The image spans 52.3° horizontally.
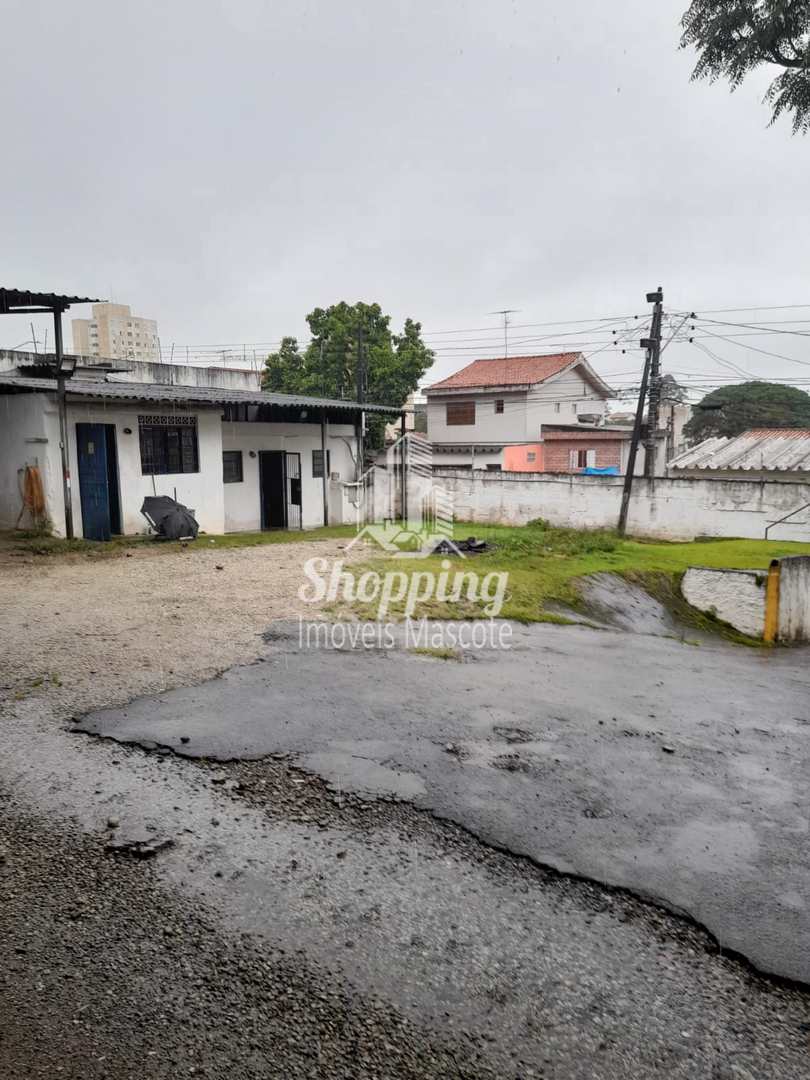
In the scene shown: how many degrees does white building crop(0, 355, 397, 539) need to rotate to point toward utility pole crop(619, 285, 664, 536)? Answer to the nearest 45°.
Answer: approximately 45° to its left

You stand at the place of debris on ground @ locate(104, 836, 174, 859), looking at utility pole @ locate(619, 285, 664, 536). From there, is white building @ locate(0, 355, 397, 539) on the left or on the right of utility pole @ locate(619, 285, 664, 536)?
left

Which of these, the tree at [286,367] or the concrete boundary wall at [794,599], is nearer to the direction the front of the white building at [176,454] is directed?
the concrete boundary wall

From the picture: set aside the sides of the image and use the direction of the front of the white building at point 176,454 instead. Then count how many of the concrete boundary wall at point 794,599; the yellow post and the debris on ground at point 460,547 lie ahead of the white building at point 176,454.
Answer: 3

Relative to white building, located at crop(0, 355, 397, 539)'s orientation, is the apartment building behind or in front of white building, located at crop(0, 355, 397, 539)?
behind

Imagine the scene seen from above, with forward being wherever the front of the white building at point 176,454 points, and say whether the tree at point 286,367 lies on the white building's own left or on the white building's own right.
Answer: on the white building's own left

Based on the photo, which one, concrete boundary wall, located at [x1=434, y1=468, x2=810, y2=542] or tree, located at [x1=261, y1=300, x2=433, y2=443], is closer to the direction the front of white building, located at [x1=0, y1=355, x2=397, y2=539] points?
the concrete boundary wall

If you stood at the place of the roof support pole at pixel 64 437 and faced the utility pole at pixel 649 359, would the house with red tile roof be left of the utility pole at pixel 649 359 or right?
left

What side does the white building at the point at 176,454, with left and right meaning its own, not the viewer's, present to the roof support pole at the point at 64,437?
right

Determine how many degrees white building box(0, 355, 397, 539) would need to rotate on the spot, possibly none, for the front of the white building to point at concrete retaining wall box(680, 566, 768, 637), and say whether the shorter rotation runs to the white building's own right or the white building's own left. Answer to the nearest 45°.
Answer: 0° — it already faces it

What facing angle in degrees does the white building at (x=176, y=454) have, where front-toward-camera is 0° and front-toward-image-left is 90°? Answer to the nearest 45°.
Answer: approximately 315°
